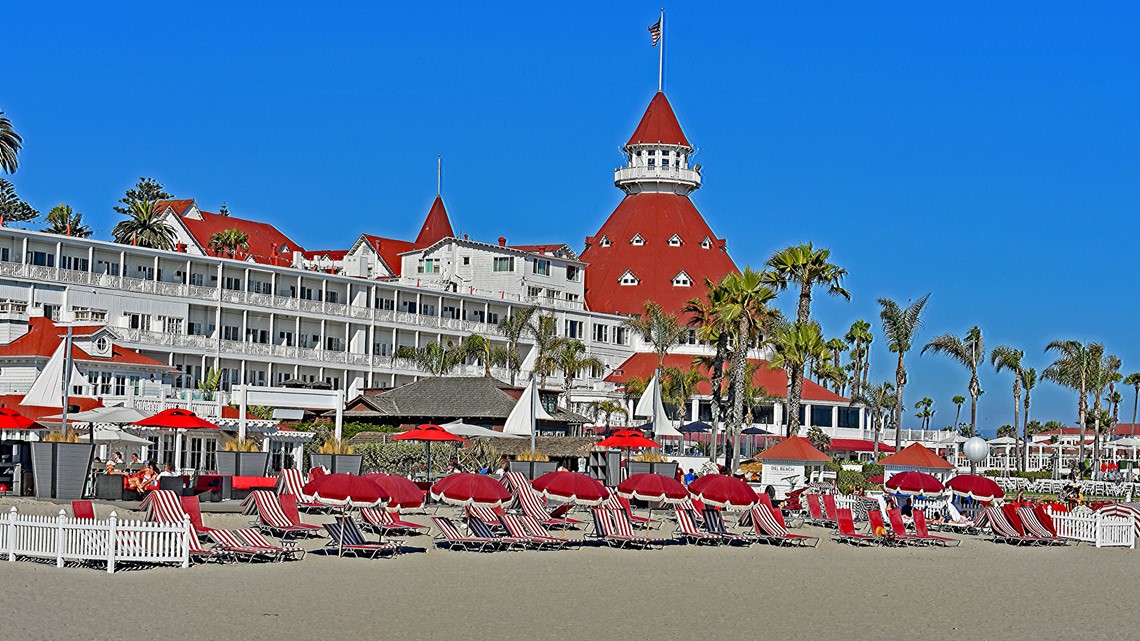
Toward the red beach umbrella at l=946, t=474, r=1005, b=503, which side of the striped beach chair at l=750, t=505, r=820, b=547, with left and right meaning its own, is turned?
left

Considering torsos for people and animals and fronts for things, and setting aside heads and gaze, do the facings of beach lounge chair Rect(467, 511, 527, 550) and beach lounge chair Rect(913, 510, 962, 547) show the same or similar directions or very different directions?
same or similar directions

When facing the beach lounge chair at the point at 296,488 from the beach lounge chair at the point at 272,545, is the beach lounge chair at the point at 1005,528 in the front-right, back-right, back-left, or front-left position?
front-right

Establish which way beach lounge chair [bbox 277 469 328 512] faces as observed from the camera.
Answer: facing the viewer and to the right of the viewer

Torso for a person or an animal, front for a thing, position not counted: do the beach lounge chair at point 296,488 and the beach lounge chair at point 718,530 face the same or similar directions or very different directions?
same or similar directions

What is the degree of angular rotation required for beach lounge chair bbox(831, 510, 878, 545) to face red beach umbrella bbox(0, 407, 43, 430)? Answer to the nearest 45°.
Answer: approximately 135° to its right

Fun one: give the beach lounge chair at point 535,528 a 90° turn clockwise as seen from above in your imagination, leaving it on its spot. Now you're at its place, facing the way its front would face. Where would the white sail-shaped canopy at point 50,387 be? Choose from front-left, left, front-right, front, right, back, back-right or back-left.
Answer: right

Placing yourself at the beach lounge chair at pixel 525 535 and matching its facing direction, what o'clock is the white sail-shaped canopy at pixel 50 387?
The white sail-shaped canopy is roughly at 6 o'clock from the beach lounge chair.

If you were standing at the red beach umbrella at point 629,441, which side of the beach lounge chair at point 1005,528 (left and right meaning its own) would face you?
back

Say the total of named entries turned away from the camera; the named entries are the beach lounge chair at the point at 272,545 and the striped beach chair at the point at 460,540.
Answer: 0

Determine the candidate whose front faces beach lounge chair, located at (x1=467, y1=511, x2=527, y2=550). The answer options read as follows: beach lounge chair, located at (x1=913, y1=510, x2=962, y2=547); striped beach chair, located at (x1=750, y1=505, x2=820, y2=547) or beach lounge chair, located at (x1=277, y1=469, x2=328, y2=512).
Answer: beach lounge chair, located at (x1=277, y1=469, x2=328, y2=512)

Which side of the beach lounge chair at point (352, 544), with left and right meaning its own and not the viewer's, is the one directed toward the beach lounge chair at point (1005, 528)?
front

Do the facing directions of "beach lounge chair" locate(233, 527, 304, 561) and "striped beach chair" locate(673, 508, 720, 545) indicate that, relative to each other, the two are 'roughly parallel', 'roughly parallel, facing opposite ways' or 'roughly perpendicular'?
roughly parallel

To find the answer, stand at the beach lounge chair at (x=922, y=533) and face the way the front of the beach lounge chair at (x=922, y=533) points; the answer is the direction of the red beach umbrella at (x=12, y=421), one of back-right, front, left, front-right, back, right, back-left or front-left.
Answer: back-right

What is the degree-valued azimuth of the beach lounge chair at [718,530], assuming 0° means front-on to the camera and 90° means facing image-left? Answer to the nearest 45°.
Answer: approximately 315°

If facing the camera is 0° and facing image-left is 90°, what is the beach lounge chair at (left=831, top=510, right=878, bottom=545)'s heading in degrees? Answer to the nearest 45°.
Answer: approximately 315°

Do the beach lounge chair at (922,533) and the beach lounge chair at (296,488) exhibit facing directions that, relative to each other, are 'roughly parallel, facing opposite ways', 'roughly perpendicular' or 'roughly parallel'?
roughly parallel
